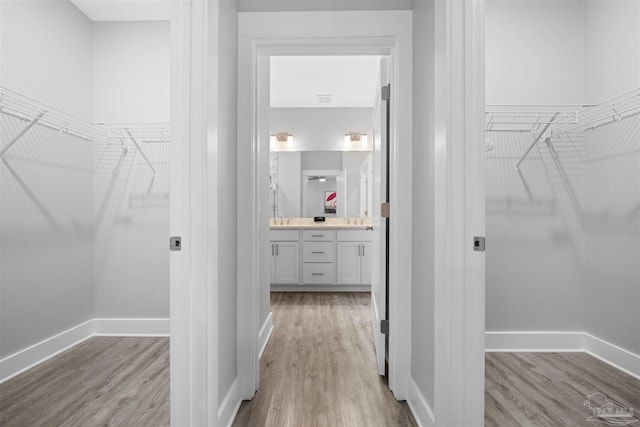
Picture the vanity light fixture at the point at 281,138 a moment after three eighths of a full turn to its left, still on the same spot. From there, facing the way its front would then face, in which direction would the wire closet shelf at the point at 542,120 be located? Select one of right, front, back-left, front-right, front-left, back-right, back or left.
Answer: right

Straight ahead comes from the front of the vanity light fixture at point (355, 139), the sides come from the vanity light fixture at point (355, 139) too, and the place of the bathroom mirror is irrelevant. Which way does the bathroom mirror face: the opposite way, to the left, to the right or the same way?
the same way

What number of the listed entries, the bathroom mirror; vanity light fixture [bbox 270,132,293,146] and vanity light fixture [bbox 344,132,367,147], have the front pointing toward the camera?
3

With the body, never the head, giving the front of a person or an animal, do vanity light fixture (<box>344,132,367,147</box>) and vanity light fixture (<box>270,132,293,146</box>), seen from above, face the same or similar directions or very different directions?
same or similar directions

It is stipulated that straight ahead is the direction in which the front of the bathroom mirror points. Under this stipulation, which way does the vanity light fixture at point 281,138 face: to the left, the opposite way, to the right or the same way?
the same way

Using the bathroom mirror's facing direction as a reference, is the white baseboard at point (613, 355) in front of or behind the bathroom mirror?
in front

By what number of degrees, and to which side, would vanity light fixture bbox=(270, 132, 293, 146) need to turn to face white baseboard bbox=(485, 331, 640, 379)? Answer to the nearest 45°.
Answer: approximately 45° to its left

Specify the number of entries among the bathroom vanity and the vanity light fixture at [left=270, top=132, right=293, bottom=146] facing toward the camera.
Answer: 2

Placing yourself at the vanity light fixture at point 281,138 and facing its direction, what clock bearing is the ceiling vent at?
The ceiling vent is roughly at 10 o'clock from the vanity light fixture.

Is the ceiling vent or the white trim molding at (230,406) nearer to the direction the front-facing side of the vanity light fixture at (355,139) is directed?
the white trim molding

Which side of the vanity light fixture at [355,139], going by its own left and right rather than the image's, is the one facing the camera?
front

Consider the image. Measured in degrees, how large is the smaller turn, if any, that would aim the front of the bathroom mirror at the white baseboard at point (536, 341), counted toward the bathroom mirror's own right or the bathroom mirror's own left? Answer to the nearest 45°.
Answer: approximately 45° to the bathroom mirror's own left

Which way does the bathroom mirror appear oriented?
toward the camera
